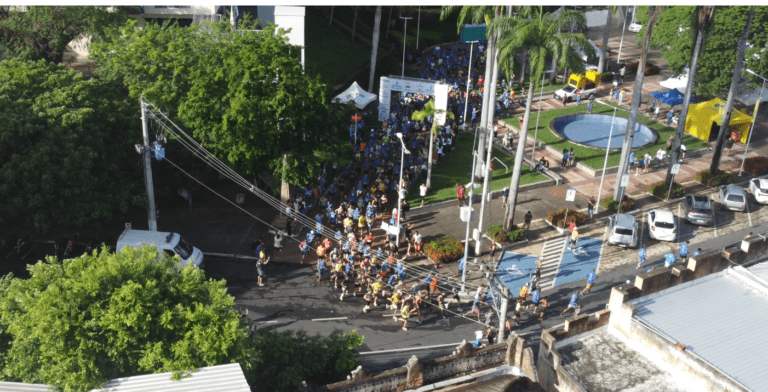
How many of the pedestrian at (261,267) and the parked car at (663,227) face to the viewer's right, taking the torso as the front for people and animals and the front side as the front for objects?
1

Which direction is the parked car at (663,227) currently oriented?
away from the camera

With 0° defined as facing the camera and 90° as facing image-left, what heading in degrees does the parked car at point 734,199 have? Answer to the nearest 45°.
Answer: approximately 180°

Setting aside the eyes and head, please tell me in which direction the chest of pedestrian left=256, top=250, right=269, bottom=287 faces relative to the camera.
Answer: to the viewer's right

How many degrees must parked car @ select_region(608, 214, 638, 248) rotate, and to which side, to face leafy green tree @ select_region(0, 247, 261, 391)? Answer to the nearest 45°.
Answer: approximately 135° to its left

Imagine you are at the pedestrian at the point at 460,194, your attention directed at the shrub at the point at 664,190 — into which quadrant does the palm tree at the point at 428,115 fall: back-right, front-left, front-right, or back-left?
back-left

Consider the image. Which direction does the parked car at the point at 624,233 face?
away from the camera

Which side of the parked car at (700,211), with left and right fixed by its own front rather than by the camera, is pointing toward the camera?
back

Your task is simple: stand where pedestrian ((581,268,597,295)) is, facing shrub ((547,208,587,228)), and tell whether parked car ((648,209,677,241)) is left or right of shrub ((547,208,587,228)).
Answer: right

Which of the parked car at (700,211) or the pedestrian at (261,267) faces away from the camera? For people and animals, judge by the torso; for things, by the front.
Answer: the parked car

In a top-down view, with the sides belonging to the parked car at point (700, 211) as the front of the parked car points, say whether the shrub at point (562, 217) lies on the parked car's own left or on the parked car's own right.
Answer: on the parked car's own left
